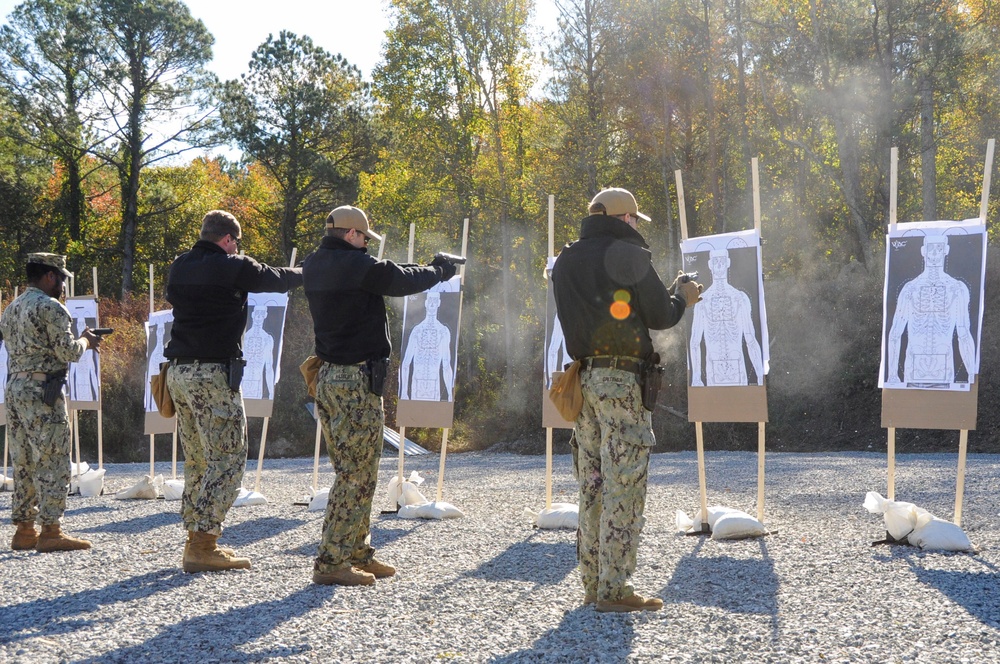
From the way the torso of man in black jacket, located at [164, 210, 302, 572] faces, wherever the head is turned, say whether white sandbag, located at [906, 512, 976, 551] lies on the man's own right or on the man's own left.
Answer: on the man's own right

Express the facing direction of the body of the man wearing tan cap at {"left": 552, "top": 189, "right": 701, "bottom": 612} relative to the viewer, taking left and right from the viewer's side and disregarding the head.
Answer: facing away from the viewer and to the right of the viewer

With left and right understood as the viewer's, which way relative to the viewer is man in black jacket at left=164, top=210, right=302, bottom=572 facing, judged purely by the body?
facing away from the viewer and to the right of the viewer

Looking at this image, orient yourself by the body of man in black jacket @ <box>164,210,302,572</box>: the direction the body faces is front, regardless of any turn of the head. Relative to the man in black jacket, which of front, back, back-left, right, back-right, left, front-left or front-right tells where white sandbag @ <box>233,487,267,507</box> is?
front-left

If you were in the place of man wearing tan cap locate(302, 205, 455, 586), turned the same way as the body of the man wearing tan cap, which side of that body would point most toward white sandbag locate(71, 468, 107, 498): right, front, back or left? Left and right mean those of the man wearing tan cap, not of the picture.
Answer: left

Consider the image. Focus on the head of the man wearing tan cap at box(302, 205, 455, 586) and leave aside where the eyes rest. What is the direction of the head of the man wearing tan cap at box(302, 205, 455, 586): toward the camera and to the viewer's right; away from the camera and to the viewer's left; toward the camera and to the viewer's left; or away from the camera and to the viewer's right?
away from the camera and to the viewer's right

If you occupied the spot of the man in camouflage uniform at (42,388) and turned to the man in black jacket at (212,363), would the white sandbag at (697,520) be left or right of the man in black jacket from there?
left

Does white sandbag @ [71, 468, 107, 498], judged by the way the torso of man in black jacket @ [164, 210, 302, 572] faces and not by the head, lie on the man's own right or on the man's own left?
on the man's own left

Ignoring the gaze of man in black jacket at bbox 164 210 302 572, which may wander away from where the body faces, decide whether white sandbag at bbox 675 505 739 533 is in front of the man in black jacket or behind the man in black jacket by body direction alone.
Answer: in front

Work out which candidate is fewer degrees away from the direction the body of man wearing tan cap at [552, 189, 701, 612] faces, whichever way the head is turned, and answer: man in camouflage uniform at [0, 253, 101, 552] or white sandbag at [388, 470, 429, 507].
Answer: the white sandbag

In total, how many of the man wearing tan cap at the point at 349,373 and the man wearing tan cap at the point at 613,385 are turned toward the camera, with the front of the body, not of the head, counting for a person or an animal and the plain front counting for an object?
0

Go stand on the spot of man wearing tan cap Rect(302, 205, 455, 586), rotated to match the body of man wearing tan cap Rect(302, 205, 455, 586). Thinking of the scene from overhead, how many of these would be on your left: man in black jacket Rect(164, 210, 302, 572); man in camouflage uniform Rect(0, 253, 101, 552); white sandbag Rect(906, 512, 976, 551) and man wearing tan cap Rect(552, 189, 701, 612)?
2

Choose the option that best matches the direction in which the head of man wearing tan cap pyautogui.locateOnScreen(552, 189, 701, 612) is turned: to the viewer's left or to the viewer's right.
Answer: to the viewer's right

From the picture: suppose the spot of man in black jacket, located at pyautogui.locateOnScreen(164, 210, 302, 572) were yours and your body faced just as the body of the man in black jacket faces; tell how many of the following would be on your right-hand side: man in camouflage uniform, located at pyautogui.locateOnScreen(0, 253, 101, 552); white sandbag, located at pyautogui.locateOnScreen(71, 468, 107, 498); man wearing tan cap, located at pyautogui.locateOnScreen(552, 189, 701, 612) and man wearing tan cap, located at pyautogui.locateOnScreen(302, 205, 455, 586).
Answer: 2
